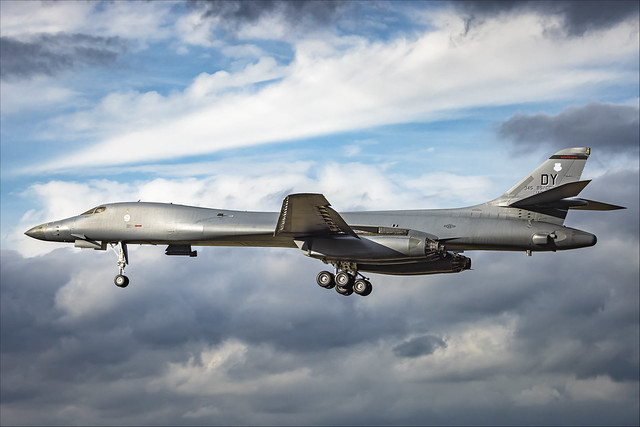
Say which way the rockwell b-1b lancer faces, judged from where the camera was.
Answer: facing to the left of the viewer
